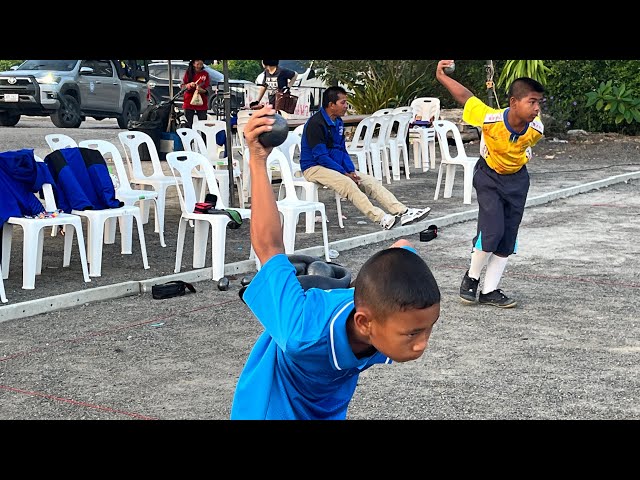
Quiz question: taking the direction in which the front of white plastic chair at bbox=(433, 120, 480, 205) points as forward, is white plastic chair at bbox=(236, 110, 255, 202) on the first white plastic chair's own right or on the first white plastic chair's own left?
on the first white plastic chair's own right

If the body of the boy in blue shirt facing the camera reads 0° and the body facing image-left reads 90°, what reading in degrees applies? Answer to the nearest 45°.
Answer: approximately 315°

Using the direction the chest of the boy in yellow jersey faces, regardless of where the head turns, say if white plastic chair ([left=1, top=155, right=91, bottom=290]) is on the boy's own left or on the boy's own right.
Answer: on the boy's own right

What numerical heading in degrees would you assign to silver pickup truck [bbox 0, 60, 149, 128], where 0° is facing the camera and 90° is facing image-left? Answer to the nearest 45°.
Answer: approximately 45°

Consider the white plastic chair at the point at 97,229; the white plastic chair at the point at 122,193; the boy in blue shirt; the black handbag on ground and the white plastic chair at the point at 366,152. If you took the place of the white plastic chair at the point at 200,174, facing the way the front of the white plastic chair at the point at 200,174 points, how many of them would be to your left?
1

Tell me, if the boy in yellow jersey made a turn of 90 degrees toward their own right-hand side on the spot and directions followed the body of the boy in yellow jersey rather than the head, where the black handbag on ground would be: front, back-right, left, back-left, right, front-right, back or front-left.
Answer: front-right

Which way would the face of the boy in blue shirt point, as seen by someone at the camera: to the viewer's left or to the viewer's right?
to the viewer's right

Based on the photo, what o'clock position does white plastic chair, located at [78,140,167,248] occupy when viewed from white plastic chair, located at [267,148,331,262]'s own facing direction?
white plastic chair, located at [78,140,167,248] is roughly at 5 o'clock from white plastic chair, located at [267,148,331,262].

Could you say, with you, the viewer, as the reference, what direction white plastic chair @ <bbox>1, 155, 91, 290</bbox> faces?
facing the viewer and to the right of the viewer
